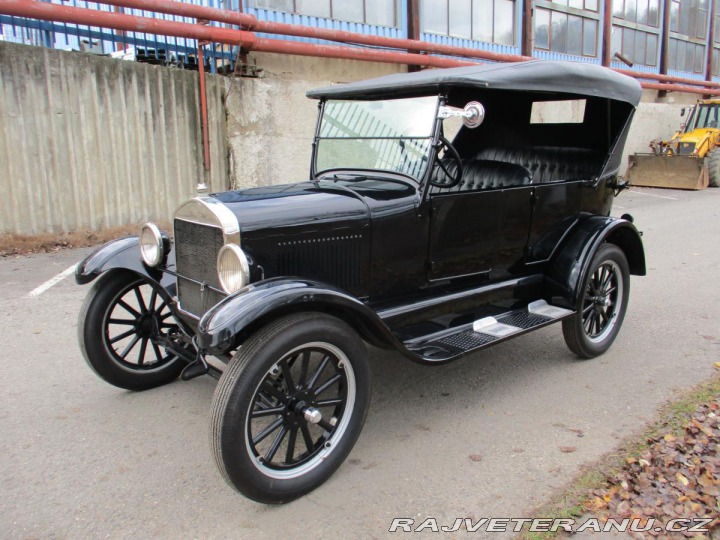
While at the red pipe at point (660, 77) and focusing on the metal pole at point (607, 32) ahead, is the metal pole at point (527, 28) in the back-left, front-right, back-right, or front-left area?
front-left

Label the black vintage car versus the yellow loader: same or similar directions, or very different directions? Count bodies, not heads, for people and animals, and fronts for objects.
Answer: same or similar directions

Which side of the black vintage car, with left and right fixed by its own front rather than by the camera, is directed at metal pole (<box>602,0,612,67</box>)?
back

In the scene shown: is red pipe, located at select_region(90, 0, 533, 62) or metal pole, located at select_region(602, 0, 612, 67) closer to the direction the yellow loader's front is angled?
the red pipe

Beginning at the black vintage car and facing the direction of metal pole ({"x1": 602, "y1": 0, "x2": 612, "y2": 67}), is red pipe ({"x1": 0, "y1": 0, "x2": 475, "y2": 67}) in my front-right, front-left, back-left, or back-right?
front-left

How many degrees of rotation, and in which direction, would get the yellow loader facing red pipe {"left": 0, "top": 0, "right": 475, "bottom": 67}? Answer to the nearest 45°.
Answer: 0° — it already faces it

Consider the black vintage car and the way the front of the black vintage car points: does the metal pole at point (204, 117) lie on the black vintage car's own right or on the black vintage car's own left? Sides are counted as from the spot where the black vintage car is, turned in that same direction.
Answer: on the black vintage car's own right

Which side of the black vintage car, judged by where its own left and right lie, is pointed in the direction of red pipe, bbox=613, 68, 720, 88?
back

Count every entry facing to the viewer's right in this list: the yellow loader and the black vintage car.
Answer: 0

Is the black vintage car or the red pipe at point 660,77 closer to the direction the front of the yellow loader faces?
the black vintage car

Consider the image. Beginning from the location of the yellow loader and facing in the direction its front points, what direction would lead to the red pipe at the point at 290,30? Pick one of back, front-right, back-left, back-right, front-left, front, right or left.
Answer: front

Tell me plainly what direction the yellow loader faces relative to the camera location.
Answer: facing the viewer and to the left of the viewer

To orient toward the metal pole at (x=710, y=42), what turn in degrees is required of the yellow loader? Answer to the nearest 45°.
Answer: approximately 135° to its right

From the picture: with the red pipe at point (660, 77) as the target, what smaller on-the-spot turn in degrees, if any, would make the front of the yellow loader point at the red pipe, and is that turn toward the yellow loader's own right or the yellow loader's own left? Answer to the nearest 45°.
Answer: approximately 135° to the yellow loader's own right
